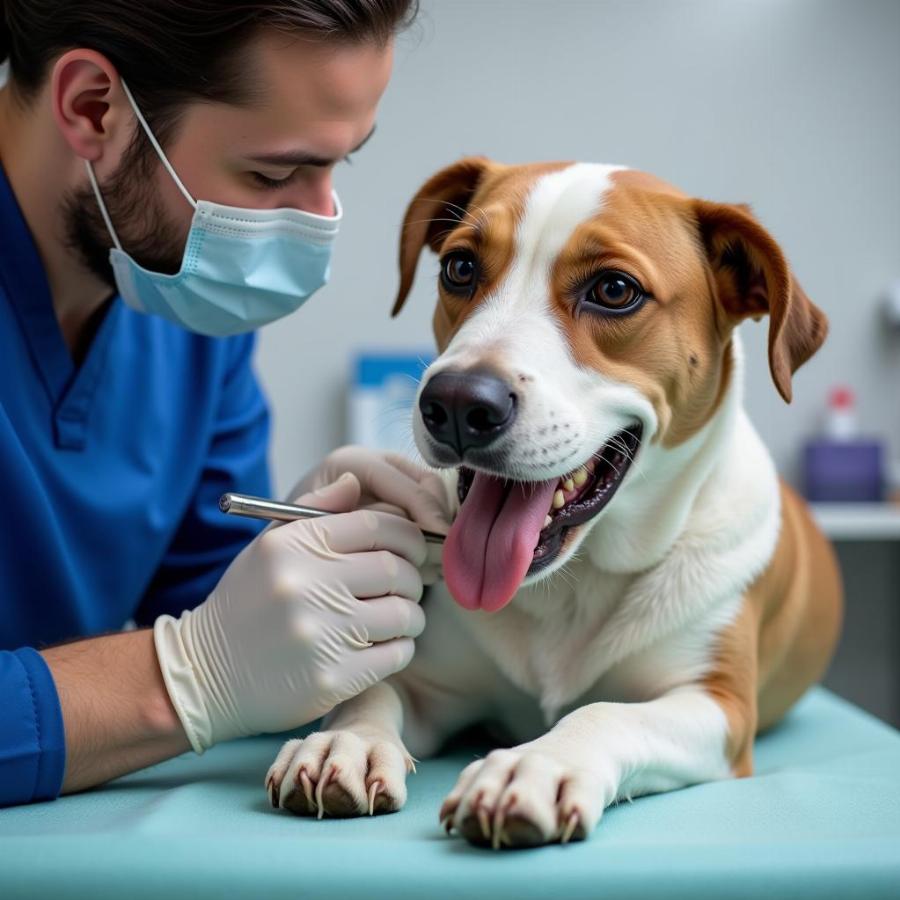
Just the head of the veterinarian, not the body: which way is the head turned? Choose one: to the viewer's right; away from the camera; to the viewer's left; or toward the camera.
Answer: to the viewer's right

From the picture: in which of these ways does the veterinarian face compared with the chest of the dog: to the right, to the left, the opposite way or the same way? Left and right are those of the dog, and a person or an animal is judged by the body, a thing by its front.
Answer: to the left

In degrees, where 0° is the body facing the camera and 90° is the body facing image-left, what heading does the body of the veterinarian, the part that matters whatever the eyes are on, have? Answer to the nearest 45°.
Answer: approximately 315°

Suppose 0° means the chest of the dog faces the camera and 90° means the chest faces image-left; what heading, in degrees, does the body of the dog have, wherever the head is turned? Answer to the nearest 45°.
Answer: approximately 45°

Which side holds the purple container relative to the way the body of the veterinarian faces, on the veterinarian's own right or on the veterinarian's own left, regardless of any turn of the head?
on the veterinarian's own left

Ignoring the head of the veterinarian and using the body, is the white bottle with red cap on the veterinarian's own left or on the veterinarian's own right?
on the veterinarian's own left
